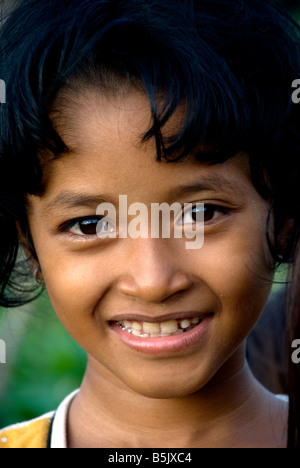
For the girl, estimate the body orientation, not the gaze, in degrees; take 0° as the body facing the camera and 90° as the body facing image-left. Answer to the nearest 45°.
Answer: approximately 0°
